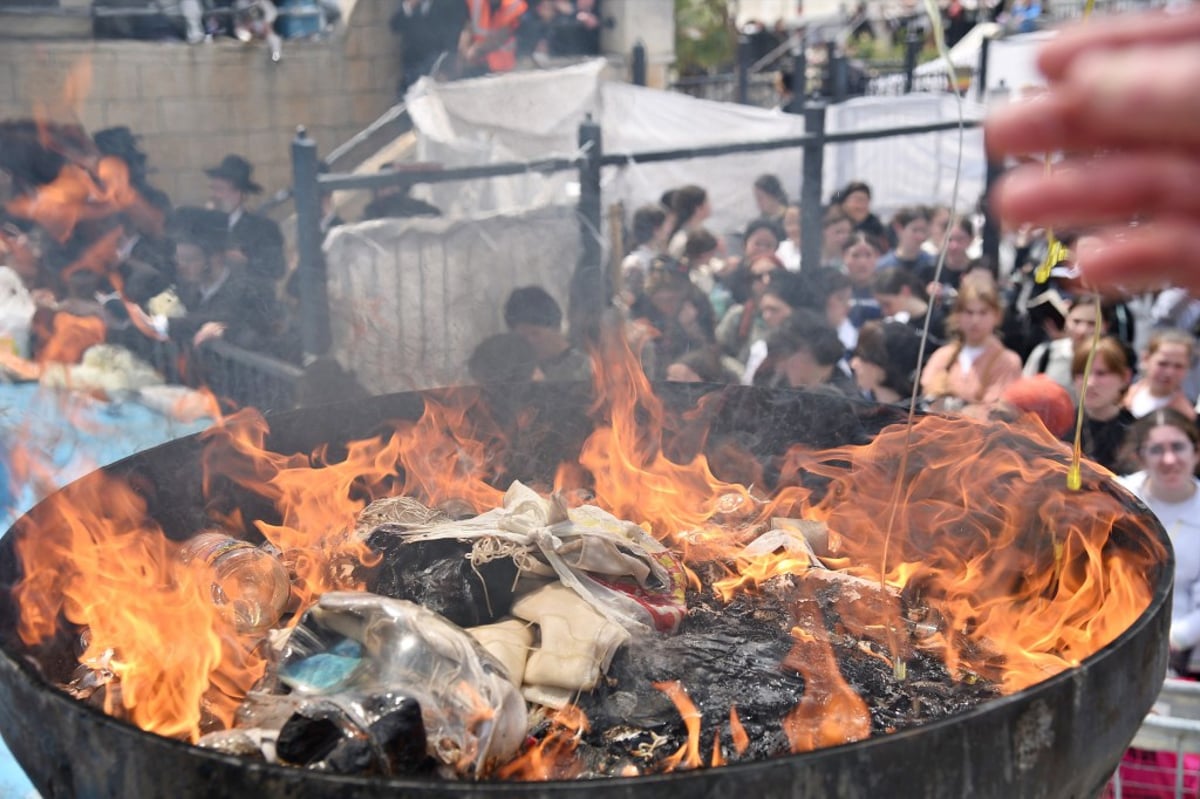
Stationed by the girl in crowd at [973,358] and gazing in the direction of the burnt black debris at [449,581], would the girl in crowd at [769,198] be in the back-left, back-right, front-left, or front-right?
back-right

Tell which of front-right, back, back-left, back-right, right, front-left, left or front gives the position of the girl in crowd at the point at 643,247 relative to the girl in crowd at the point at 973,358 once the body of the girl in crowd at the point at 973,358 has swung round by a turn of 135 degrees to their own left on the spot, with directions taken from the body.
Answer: left

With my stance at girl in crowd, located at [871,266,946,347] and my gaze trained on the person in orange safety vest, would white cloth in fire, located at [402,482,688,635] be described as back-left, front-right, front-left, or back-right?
back-left

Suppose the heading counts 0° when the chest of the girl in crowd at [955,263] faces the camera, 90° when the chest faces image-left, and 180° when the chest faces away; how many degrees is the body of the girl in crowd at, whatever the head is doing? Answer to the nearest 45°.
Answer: approximately 45°

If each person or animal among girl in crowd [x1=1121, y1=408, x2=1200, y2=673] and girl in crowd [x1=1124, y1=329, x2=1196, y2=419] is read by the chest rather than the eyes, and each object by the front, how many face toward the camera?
2

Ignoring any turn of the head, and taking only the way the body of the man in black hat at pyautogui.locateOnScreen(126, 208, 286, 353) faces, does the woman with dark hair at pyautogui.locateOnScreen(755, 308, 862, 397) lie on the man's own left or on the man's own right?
on the man's own left

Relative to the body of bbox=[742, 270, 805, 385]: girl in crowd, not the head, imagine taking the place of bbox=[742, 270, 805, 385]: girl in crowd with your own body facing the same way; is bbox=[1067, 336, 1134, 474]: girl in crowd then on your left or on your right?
on your left

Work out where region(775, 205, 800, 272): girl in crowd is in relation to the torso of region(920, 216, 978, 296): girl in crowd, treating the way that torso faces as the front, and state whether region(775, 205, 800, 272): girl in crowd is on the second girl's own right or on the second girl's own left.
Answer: on the second girl's own right
